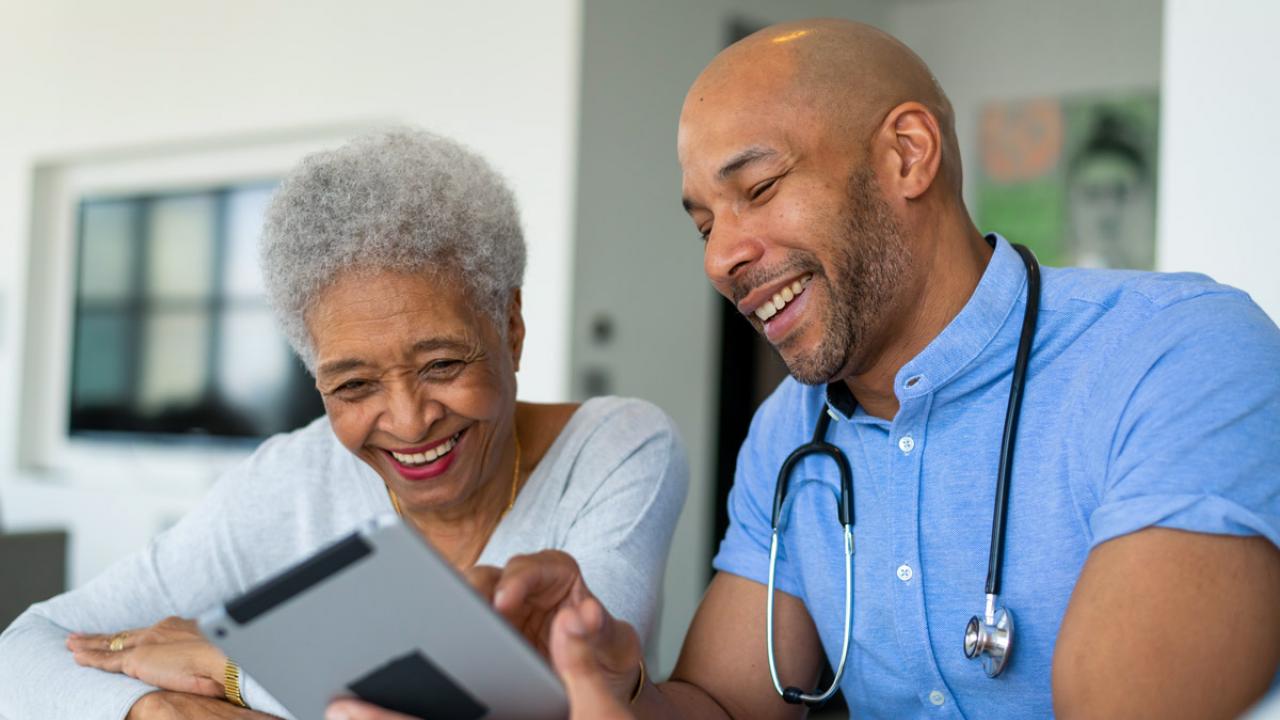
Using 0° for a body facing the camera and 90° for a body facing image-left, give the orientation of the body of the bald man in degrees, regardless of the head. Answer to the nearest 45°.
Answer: approximately 45°

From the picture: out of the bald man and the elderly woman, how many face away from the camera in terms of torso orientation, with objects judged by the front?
0

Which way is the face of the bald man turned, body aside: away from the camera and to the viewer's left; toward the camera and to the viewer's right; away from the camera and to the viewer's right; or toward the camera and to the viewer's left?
toward the camera and to the viewer's left

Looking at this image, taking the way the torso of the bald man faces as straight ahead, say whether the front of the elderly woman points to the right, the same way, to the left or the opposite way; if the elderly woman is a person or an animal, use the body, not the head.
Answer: to the left

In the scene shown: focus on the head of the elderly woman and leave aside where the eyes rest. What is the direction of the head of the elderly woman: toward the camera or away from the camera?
toward the camera

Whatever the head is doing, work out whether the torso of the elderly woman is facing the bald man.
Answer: no

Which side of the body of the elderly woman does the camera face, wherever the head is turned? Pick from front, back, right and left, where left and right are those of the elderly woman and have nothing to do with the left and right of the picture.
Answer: front

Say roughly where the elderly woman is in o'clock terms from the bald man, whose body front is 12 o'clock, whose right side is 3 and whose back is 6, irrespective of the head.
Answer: The elderly woman is roughly at 2 o'clock from the bald man.
